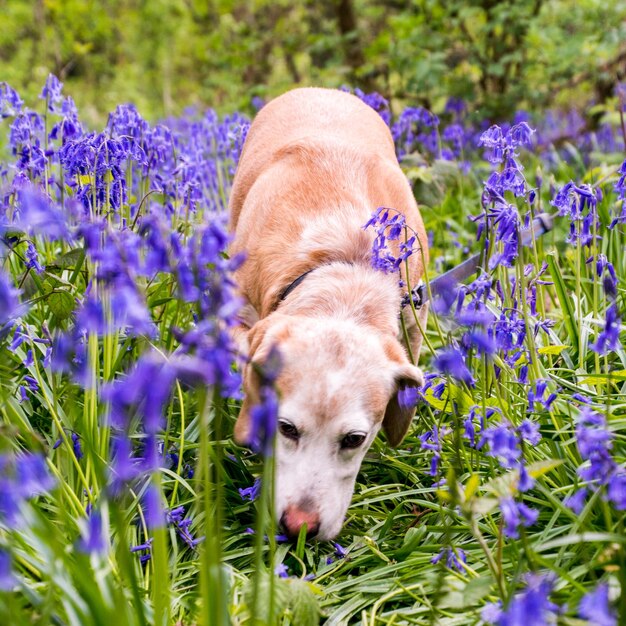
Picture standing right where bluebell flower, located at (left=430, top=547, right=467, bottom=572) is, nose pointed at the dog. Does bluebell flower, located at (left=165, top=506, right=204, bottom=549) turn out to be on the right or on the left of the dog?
left

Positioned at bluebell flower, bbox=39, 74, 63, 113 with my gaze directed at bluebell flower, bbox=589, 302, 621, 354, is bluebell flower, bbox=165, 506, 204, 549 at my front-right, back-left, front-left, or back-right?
front-right

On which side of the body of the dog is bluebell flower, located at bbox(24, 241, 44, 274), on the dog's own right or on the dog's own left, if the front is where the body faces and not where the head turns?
on the dog's own right

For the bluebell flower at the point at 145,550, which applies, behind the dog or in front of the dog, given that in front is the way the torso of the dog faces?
in front

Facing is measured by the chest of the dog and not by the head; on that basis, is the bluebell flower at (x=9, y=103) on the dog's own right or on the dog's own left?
on the dog's own right

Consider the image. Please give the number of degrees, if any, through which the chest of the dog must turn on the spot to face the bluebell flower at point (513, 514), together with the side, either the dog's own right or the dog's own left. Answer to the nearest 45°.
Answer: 0° — it already faces it

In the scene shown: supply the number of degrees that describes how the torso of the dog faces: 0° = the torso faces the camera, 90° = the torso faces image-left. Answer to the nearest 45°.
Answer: approximately 0°

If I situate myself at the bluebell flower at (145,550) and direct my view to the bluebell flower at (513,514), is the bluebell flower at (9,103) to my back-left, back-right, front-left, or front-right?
back-left
